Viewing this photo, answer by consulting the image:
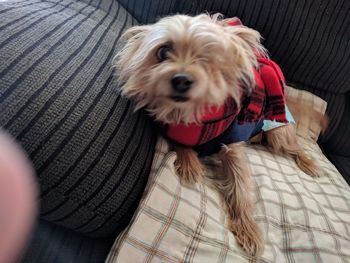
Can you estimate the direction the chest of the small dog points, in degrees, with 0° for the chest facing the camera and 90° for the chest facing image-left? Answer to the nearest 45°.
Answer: approximately 45°
